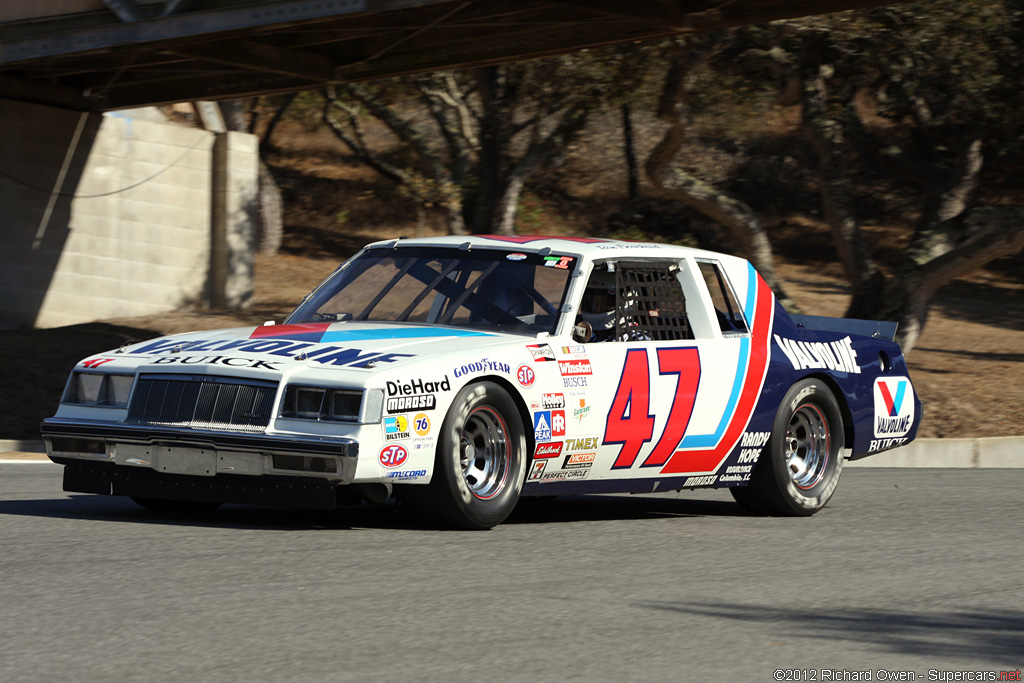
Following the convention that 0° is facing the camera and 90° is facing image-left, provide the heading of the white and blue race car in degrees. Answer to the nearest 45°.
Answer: approximately 45°

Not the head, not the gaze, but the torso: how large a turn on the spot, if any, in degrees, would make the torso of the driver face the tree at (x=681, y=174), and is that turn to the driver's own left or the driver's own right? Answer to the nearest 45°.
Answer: approximately 135° to the driver's own right

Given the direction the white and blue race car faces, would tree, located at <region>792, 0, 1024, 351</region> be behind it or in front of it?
behind

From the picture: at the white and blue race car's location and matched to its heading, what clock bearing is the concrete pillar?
The concrete pillar is roughly at 4 o'clock from the white and blue race car.

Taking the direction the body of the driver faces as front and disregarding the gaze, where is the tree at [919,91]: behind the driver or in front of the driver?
behind

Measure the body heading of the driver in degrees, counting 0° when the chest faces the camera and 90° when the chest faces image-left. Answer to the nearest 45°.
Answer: approximately 45°

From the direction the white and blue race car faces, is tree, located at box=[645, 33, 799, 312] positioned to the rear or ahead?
to the rear
